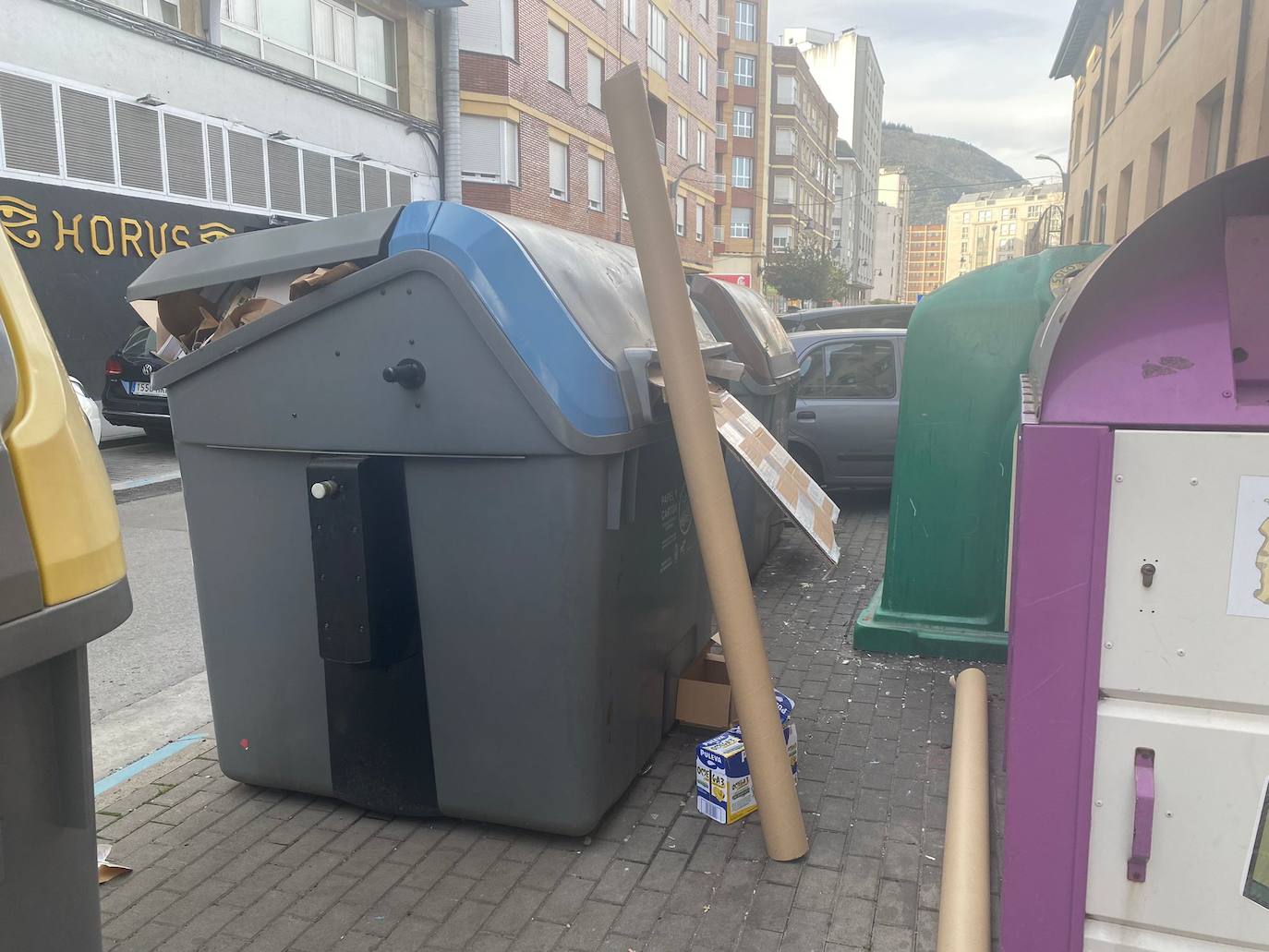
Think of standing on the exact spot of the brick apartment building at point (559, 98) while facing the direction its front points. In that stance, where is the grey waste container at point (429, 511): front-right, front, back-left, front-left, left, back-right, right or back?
front-right

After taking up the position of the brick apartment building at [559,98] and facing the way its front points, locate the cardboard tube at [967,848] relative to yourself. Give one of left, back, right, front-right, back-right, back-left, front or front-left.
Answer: front-right

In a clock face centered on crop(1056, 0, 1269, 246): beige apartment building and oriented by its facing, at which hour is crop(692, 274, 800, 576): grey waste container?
The grey waste container is roughly at 11 o'clock from the beige apartment building.

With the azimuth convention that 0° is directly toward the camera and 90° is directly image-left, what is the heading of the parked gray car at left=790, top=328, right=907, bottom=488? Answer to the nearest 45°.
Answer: approximately 270°

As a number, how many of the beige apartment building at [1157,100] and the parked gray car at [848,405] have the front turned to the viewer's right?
1

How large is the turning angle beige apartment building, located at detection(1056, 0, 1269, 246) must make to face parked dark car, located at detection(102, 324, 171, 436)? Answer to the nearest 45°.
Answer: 0° — it already faces it

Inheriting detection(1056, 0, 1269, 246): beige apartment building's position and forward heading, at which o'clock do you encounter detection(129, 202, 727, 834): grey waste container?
The grey waste container is roughly at 11 o'clock from the beige apartment building.

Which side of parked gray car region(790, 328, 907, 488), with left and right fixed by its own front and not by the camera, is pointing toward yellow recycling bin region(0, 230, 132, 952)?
right

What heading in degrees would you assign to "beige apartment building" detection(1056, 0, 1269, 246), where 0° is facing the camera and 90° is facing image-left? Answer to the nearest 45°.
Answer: approximately 45°

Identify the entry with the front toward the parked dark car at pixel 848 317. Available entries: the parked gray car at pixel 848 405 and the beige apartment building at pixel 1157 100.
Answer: the beige apartment building

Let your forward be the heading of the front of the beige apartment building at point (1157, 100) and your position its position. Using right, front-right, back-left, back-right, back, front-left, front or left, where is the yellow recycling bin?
front-left
